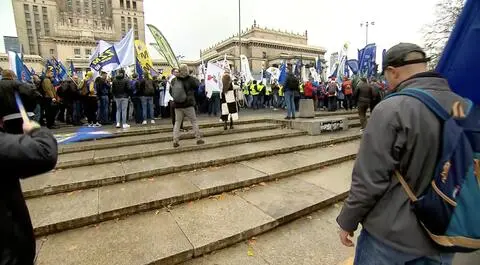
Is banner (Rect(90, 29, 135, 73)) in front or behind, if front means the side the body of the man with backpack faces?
in front

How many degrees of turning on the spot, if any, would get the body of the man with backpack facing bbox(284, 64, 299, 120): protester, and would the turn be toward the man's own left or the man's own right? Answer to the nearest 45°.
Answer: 0° — they already face them

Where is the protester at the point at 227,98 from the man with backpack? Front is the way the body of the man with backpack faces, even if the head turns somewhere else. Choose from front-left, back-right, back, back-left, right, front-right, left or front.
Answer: front

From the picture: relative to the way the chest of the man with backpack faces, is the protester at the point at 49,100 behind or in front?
in front

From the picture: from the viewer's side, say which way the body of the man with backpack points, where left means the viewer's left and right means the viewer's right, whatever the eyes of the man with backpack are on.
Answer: facing away from the viewer and to the left of the viewer

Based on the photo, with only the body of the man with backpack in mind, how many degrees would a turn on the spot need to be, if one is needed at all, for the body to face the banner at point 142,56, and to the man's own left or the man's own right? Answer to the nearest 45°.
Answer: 0° — they already face it

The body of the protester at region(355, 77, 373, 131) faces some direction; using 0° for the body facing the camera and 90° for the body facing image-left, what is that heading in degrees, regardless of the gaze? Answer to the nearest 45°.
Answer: approximately 180°

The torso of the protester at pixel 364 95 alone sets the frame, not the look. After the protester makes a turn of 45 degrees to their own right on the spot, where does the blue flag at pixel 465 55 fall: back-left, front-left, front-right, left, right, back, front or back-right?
back-right

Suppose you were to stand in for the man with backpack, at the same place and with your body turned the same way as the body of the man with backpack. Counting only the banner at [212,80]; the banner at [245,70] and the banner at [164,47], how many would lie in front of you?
3

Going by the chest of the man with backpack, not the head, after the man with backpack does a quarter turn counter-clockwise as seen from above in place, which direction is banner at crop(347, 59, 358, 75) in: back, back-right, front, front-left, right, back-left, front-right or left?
back-right

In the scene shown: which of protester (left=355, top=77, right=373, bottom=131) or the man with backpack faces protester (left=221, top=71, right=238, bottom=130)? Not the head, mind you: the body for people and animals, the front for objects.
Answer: the man with backpack
